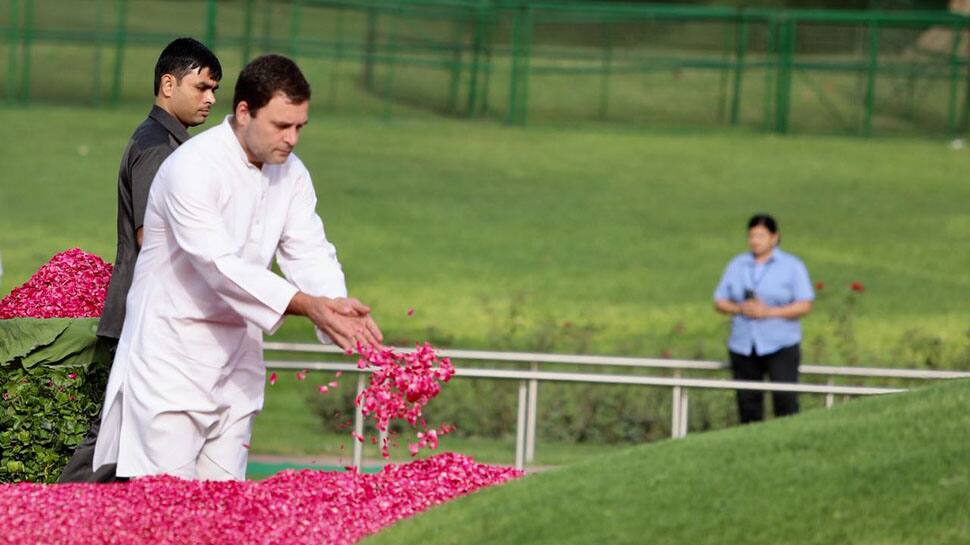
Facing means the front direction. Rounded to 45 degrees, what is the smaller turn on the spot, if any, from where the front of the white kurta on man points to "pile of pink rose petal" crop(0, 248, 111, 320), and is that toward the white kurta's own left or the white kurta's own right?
approximately 180°

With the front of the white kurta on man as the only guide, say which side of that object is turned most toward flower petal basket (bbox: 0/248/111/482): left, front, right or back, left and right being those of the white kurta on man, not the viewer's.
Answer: back

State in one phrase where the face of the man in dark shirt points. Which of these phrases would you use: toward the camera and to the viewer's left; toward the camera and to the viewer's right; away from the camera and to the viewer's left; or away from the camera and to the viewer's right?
toward the camera and to the viewer's right

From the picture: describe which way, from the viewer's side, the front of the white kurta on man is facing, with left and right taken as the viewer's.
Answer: facing the viewer and to the right of the viewer

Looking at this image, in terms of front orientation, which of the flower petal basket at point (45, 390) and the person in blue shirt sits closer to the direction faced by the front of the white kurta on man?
the person in blue shirt
